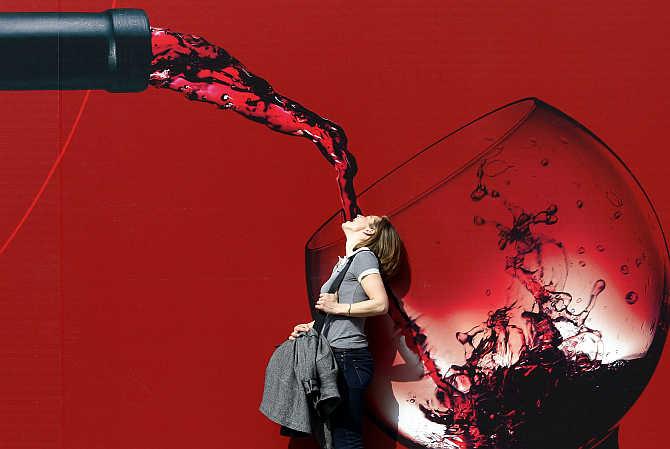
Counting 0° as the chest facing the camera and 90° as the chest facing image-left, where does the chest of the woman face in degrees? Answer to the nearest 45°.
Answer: approximately 90°

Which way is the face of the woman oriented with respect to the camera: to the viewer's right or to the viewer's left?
to the viewer's left
